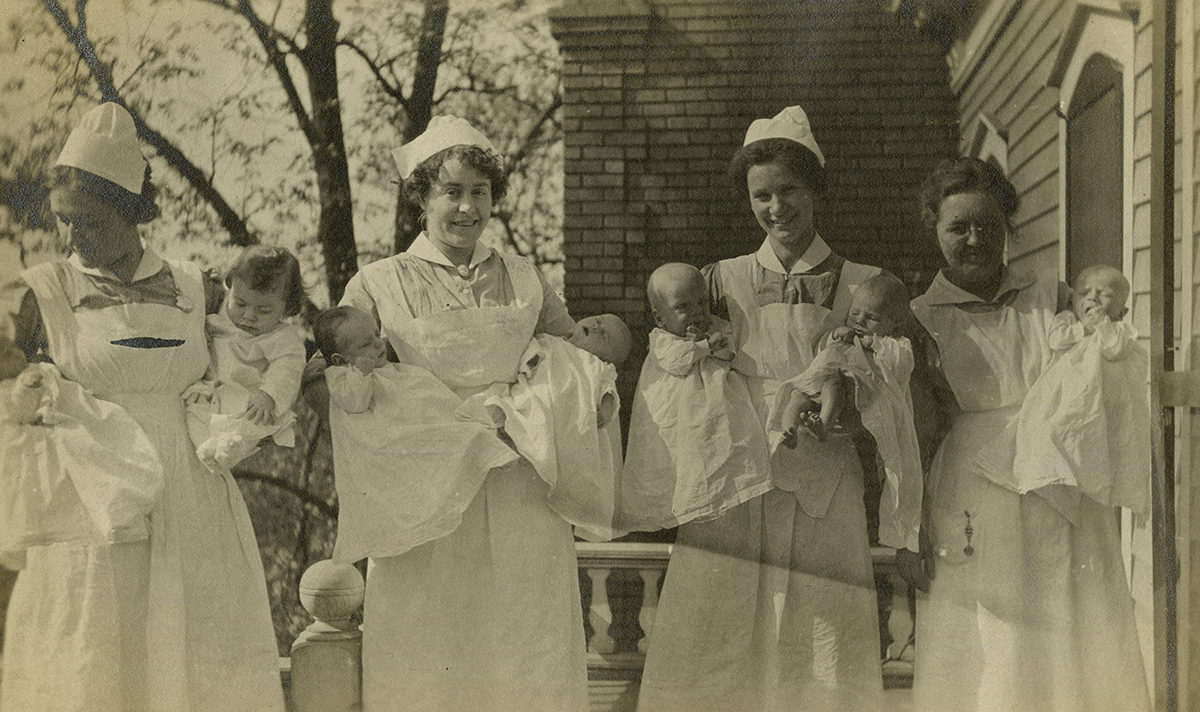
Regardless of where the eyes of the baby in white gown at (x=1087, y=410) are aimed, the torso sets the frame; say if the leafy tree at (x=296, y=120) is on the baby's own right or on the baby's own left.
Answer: on the baby's own right

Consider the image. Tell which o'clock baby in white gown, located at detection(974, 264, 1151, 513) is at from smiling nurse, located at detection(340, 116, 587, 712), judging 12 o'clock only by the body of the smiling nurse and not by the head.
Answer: The baby in white gown is roughly at 9 o'clock from the smiling nurse.

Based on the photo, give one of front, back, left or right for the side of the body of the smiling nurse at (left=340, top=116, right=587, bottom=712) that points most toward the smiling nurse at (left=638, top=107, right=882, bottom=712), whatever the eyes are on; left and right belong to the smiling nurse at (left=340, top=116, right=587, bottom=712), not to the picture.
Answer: left

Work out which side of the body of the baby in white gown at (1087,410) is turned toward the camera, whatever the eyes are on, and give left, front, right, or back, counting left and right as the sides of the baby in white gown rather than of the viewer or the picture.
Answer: front

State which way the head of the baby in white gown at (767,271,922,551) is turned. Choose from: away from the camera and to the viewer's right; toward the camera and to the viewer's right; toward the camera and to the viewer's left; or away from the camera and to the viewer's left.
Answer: toward the camera and to the viewer's left

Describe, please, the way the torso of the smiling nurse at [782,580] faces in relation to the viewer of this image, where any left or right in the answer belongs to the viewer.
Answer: facing the viewer

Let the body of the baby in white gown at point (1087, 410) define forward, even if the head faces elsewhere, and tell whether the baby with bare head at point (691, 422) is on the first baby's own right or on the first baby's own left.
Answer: on the first baby's own right

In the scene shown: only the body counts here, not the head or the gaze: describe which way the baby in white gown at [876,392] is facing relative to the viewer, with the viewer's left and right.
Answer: facing the viewer and to the left of the viewer

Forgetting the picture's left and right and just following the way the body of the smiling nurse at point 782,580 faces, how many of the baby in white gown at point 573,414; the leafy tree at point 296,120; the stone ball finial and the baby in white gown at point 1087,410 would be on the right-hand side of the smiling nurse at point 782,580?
3

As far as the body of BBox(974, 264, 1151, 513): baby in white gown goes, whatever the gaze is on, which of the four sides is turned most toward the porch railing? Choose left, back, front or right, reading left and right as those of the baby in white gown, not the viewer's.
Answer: right

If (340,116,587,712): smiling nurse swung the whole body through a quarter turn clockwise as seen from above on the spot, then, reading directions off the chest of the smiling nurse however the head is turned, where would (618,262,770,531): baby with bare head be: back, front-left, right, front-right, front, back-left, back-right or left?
back
